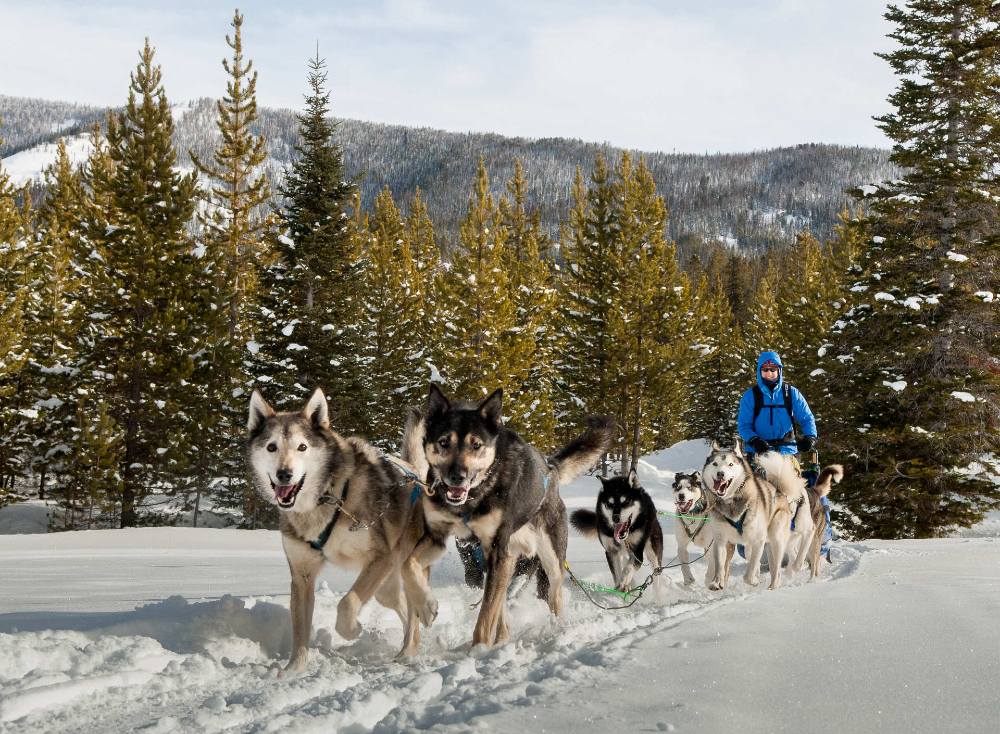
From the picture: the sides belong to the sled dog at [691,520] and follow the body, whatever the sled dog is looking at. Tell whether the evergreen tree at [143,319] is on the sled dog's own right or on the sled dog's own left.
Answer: on the sled dog's own right

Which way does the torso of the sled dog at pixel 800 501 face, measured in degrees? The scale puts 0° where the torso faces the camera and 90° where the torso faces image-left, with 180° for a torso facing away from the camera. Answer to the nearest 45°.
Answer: approximately 45°

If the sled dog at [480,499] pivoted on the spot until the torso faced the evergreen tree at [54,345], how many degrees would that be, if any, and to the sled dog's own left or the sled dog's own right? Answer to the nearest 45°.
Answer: approximately 90° to the sled dog's own right

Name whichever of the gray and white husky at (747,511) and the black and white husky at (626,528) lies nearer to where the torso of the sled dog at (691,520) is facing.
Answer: the black and white husky

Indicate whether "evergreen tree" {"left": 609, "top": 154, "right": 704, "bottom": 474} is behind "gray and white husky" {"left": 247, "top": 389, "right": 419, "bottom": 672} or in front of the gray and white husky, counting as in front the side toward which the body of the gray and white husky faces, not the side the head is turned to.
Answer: behind

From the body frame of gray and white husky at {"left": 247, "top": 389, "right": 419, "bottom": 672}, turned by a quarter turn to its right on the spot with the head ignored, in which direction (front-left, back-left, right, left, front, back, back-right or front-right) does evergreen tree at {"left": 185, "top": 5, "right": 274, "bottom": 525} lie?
front-right

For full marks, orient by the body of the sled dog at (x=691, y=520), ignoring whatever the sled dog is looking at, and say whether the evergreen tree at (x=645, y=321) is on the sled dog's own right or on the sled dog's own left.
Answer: on the sled dog's own right
